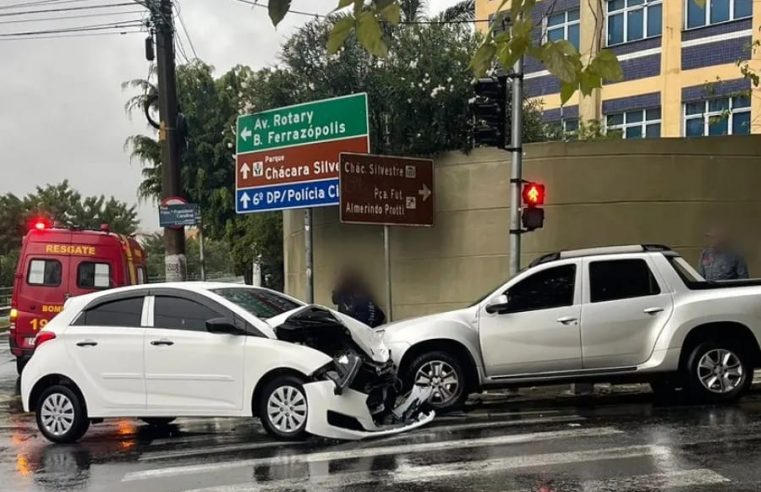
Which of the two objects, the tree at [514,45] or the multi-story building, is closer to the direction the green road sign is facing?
the tree

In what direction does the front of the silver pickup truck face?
to the viewer's left

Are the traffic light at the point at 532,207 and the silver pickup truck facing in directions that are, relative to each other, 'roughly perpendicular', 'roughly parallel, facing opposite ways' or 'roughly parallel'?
roughly perpendicular

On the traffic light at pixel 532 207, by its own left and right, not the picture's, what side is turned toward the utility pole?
right
